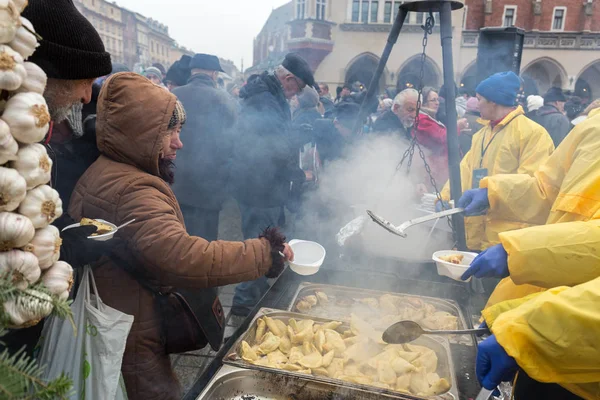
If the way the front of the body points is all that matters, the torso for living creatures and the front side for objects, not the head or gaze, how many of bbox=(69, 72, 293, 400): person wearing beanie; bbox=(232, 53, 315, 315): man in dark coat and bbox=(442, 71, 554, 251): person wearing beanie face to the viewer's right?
2

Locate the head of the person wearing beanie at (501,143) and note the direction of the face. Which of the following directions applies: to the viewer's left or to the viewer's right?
to the viewer's left

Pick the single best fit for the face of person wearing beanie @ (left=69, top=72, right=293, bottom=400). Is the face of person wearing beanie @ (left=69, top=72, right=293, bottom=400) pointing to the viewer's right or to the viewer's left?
to the viewer's right

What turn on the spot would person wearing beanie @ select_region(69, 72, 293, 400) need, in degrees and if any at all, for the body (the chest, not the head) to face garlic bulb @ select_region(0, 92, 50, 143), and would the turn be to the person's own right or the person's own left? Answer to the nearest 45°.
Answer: approximately 90° to the person's own right

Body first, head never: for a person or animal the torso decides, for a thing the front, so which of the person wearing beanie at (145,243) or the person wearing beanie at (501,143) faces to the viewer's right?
the person wearing beanie at (145,243)

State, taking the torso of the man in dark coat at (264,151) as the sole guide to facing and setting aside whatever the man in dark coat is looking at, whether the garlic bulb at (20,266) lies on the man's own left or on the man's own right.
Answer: on the man's own right

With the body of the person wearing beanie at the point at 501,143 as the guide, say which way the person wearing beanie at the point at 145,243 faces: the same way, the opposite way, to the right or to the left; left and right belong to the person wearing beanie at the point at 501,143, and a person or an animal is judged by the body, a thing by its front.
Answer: the opposite way

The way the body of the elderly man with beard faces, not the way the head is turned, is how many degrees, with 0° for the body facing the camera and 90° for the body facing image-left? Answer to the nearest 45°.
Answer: approximately 315°

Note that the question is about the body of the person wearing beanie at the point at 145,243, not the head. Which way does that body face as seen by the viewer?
to the viewer's right

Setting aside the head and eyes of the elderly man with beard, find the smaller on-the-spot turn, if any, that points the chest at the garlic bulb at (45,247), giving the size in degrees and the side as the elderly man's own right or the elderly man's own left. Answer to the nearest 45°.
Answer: approximately 45° to the elderly man's own right
